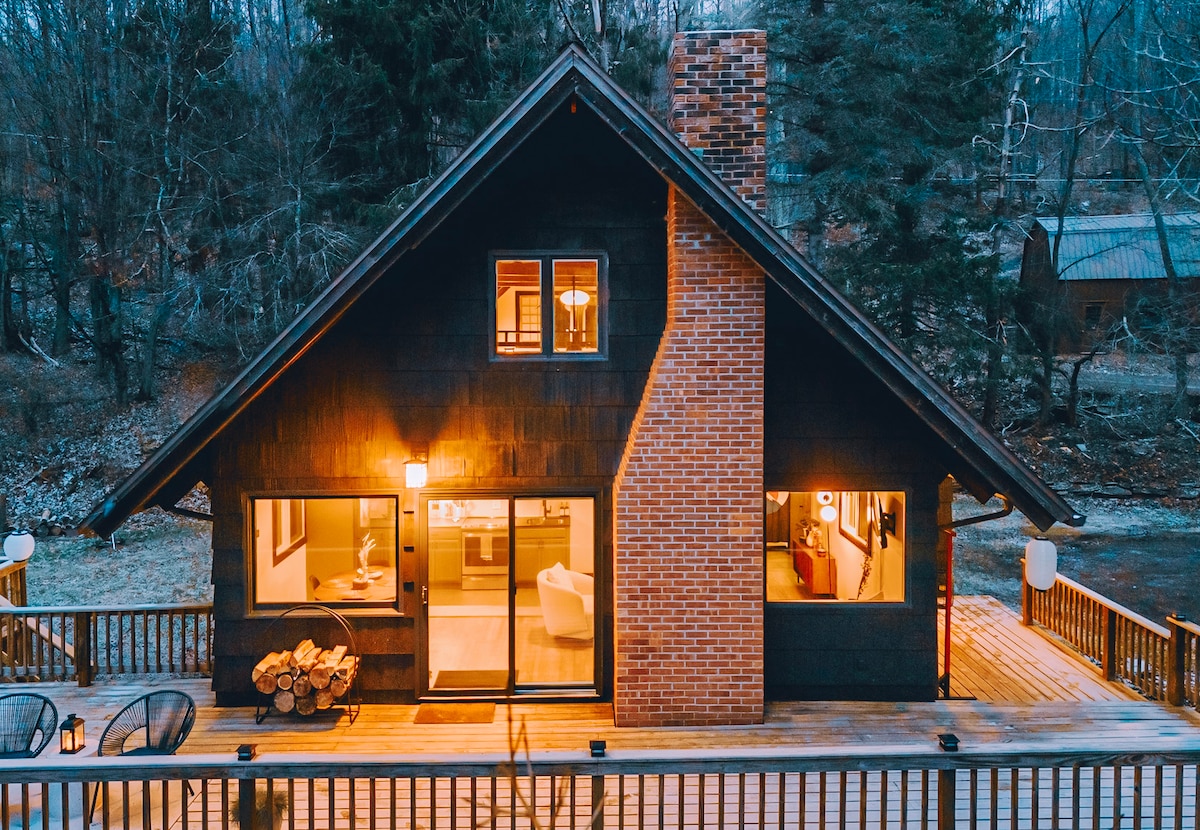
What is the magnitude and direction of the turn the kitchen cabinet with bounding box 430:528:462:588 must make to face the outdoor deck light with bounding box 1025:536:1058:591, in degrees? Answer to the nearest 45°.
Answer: approximately 90° to its left

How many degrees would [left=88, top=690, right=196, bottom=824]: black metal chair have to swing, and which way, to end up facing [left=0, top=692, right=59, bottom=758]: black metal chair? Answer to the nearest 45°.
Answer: approximately 90° to its right

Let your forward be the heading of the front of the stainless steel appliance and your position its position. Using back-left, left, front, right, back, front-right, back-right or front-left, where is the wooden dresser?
left

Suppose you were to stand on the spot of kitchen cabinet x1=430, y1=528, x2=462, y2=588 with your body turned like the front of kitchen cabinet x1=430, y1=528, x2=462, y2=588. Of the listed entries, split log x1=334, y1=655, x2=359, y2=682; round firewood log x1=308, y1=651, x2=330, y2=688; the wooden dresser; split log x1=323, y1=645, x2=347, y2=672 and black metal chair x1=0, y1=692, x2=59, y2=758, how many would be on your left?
1

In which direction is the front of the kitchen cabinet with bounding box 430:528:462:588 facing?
toward the camera

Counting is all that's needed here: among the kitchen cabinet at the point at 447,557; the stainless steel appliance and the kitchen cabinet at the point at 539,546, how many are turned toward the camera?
3

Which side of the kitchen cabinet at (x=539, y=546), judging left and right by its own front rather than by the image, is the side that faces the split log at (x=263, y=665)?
front

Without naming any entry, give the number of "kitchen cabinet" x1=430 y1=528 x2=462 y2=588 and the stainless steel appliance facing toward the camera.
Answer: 2

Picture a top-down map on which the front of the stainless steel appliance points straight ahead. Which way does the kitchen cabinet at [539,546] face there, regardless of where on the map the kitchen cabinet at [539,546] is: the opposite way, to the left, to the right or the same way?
the same way

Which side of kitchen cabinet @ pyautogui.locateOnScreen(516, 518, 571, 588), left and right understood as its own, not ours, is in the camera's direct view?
front
